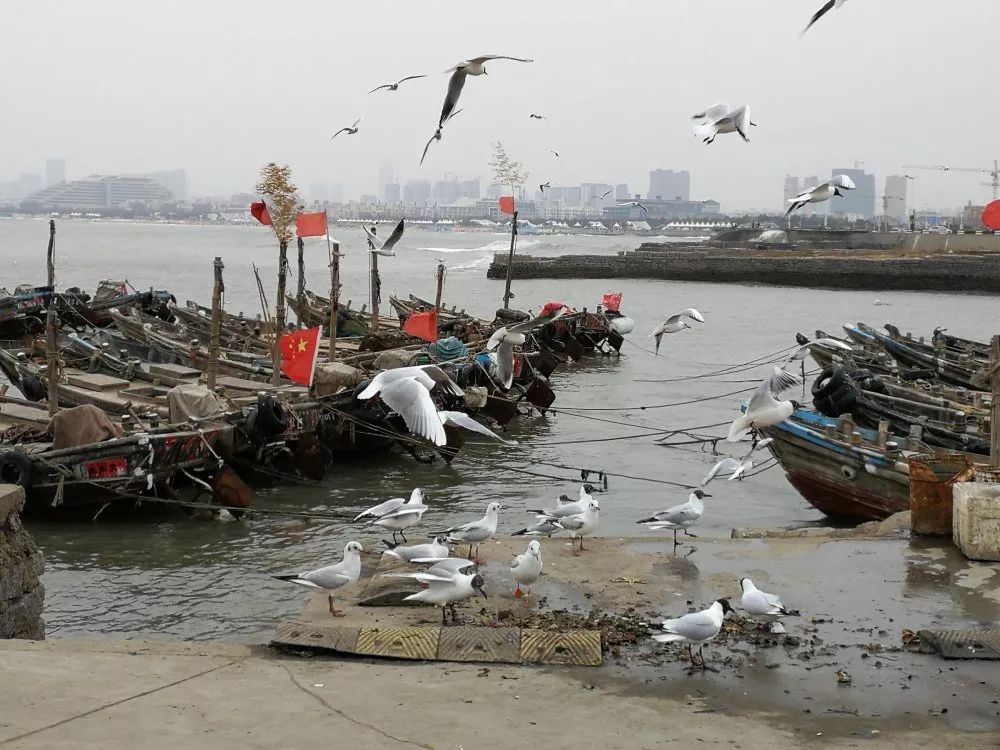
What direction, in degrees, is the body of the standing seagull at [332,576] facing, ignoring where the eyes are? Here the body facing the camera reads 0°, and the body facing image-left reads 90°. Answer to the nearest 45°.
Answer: approximately 270°

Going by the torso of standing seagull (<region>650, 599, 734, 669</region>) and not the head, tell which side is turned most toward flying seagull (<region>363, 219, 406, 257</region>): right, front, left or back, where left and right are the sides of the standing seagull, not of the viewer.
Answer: left

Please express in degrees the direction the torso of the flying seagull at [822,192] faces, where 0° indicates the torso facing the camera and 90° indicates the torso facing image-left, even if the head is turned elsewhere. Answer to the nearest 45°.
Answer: approximately 270°

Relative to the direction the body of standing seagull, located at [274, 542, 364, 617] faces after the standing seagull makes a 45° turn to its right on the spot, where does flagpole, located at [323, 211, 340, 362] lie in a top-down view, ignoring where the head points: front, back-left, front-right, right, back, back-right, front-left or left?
back-left

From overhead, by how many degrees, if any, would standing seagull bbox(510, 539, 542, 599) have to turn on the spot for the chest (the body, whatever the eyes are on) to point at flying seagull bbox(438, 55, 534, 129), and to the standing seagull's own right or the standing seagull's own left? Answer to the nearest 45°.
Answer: approximately 135° to the standing seagull's own left

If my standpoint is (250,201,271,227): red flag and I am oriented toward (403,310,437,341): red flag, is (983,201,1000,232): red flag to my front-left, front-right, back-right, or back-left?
front-left

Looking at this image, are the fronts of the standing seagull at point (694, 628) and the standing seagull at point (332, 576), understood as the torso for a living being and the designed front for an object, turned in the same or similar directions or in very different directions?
same or similar directions

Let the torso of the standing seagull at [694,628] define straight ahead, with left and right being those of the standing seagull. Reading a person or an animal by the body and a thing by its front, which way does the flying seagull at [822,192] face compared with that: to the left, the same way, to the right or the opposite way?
the same way

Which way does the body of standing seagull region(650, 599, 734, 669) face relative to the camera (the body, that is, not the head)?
to the viewer's right

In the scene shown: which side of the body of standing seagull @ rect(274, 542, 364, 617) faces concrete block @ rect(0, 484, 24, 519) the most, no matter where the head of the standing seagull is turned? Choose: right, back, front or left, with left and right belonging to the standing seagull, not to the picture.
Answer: back

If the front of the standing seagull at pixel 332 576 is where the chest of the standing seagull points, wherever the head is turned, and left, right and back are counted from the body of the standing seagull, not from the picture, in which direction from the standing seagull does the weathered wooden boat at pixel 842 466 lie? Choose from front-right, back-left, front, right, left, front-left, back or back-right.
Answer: front-left

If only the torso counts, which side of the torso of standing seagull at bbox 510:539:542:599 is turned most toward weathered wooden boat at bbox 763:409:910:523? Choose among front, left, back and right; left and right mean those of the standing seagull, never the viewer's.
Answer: left
